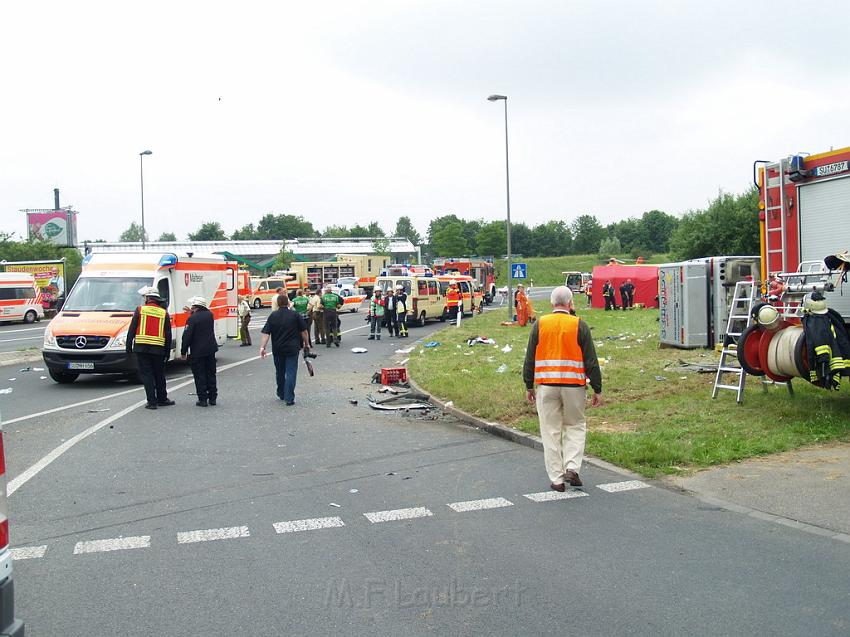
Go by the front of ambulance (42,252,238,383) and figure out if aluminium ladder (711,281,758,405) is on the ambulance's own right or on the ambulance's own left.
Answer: on the ambulance's own left

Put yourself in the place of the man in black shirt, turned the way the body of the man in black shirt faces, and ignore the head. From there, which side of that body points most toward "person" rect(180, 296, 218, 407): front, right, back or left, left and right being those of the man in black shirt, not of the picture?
left

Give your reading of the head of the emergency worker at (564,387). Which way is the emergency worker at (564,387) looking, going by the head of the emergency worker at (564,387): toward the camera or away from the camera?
away from the camera

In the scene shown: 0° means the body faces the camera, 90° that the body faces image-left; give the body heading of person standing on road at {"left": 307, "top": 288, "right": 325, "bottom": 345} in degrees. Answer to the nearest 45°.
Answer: approximately 180°

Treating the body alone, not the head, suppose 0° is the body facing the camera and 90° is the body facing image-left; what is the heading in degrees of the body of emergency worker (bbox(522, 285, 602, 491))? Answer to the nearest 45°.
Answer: approximately 180°

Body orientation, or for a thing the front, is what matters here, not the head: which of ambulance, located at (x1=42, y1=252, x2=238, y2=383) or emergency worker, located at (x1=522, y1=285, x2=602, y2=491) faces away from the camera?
the emergency worker

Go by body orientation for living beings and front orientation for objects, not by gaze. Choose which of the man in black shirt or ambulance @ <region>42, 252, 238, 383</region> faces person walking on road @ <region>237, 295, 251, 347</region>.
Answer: the man in black shirt

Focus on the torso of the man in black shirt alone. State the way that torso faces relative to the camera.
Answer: away from the camera

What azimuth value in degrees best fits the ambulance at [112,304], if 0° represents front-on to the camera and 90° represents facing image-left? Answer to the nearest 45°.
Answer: approximately 45°
